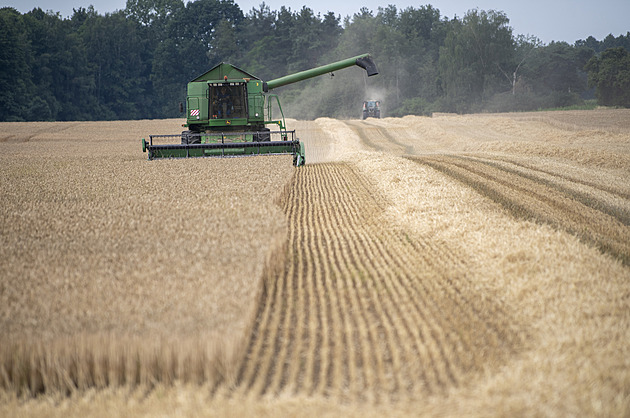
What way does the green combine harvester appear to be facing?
toward the camera

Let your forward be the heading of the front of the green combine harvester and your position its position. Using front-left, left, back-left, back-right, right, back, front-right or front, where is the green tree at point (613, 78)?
back-left
